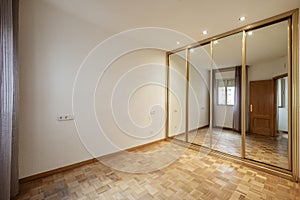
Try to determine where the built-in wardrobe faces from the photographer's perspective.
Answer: facing the viewer and to the left of the viewer

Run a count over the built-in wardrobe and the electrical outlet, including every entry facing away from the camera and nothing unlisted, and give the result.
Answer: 0

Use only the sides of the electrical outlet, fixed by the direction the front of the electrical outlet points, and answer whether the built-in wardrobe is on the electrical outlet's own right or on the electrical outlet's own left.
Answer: on the electrical outlet's own left

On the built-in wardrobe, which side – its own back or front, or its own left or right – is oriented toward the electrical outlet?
front
